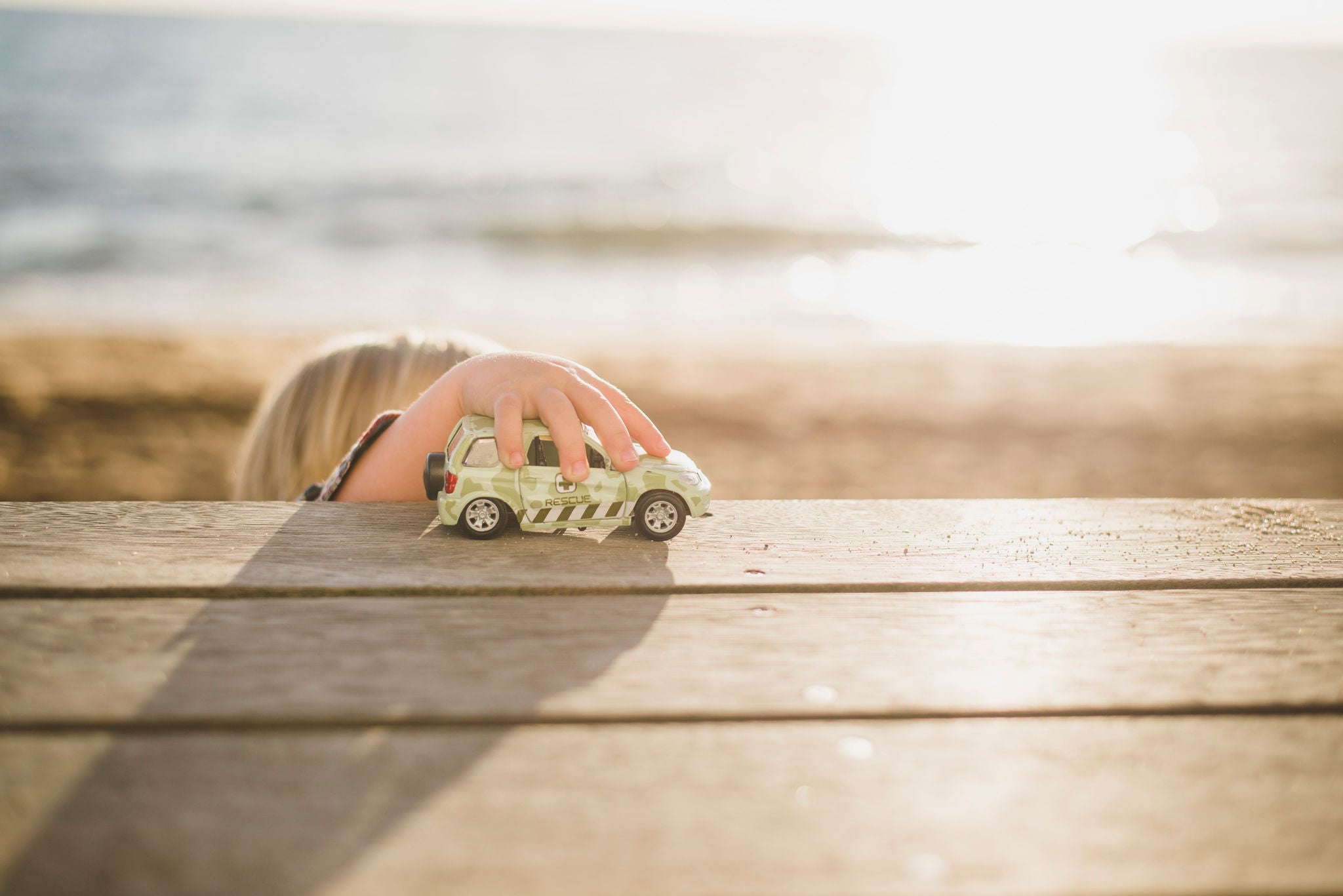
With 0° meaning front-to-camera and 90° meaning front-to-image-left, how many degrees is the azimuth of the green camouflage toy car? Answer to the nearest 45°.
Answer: approximately 270°
